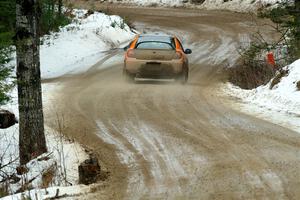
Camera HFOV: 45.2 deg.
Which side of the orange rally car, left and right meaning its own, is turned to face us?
back

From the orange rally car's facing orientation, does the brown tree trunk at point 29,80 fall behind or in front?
behind
